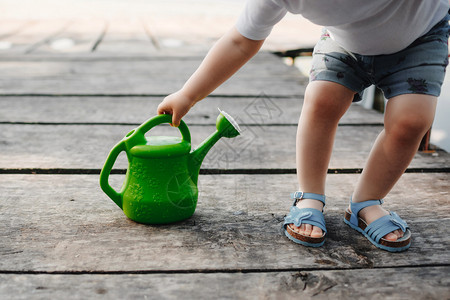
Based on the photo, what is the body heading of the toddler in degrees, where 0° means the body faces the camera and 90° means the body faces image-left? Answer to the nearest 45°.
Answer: approximately 0°

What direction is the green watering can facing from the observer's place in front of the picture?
facing to the right of the viewer
